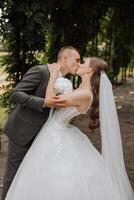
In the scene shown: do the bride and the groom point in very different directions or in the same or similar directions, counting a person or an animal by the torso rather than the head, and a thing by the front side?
very different directions

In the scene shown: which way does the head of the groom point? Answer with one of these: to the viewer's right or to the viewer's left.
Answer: to the viewer's right

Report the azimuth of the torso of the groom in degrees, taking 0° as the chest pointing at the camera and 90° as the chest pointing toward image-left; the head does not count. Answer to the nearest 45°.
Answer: approximately 270°

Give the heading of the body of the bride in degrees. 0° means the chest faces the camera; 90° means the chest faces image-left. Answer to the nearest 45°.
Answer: approximately 90°

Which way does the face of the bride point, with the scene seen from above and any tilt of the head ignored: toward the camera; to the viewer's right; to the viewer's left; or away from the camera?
to the viewer's left
